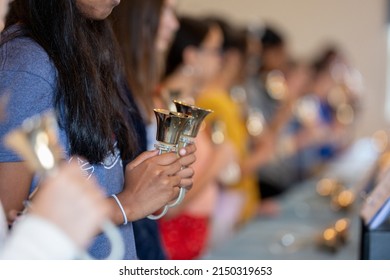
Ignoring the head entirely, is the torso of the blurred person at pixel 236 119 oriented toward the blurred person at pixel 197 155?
no

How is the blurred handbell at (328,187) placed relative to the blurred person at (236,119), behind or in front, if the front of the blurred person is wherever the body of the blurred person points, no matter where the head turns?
in front

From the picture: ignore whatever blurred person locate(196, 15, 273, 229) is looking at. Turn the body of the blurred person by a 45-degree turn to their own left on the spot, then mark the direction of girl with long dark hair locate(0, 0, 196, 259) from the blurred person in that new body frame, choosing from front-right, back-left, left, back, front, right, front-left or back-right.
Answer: back-right

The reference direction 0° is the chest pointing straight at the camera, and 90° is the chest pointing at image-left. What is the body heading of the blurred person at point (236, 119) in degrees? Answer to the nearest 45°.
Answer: approximately 270°

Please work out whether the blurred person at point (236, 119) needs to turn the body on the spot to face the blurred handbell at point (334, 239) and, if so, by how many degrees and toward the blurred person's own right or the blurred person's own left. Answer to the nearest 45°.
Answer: approximately 90° to the blurred person's own right
